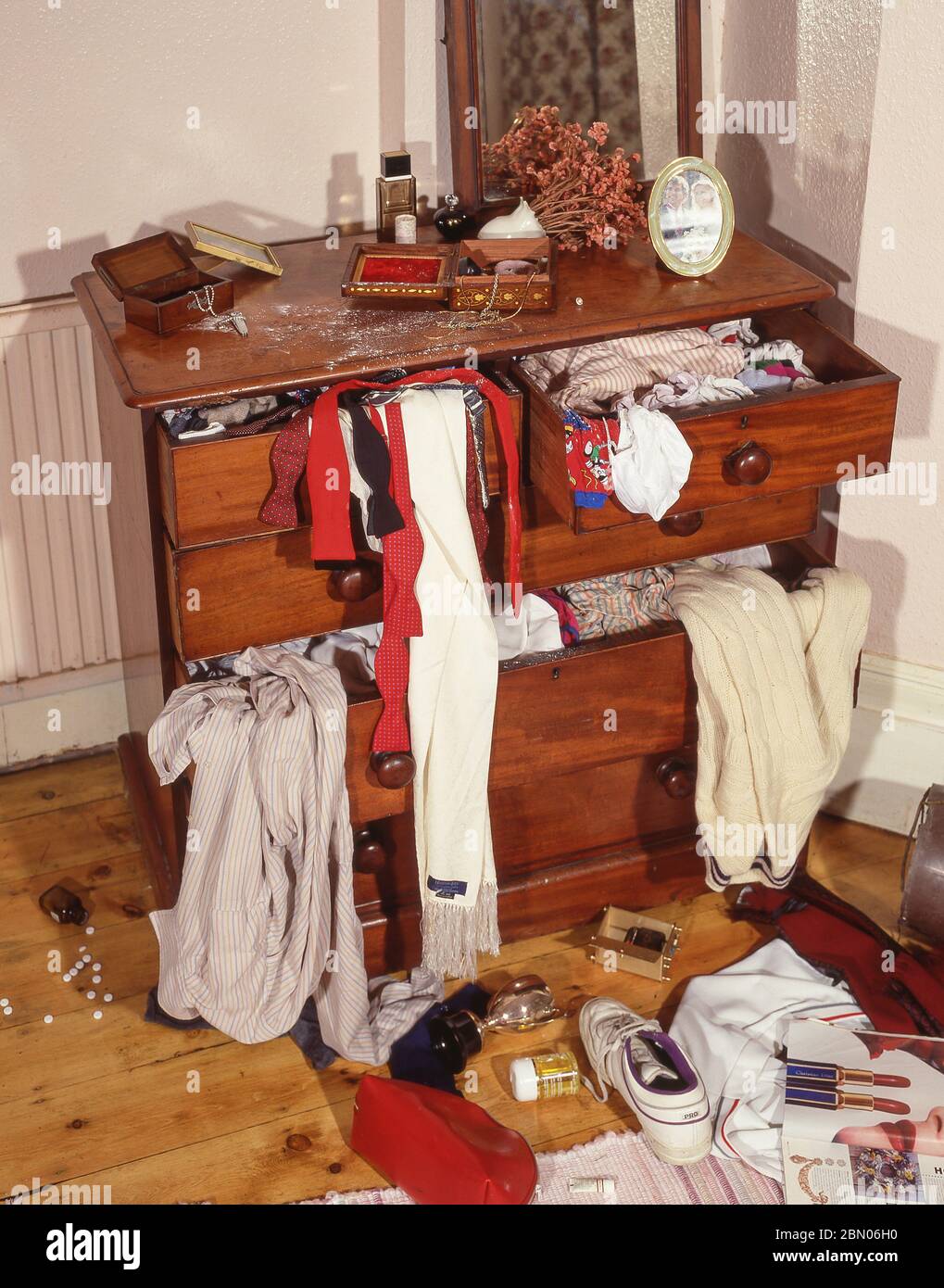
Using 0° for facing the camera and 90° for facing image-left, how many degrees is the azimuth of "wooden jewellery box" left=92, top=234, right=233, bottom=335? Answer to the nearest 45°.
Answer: approximately 315°

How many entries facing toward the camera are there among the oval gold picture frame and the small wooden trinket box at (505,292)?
2

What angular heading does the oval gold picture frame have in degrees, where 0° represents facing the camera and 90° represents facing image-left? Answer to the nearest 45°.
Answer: approximately 0°

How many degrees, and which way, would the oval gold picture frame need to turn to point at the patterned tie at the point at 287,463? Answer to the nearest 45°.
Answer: approximately 45° to its right
